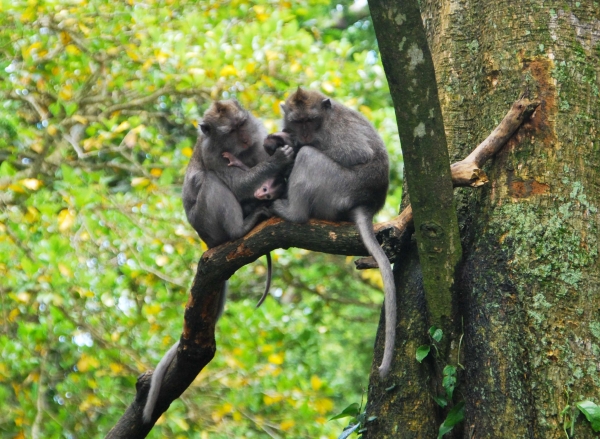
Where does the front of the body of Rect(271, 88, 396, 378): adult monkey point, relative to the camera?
to the viewer's left

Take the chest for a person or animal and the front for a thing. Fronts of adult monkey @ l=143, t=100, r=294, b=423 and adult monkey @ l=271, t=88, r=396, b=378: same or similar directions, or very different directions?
very different directions

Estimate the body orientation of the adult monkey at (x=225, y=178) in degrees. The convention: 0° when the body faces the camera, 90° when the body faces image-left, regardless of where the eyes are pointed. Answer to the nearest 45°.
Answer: approximately 270°

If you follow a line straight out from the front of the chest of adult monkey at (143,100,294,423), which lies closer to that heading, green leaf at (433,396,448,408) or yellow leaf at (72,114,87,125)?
the green leaf

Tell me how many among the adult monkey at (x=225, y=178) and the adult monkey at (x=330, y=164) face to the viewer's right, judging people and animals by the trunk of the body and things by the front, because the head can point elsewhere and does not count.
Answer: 1

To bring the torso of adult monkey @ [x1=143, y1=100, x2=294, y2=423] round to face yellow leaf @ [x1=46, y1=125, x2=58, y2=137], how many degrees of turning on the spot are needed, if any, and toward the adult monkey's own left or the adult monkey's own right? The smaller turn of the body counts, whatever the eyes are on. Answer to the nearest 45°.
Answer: approximately 135° to the adult monkey's own left

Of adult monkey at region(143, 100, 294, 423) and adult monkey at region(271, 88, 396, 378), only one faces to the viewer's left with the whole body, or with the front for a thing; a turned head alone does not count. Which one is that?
adult monkey at region(271, 88, 396, 378)

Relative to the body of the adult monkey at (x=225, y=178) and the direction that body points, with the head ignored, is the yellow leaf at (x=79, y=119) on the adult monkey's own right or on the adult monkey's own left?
on the adult monkey's own left
